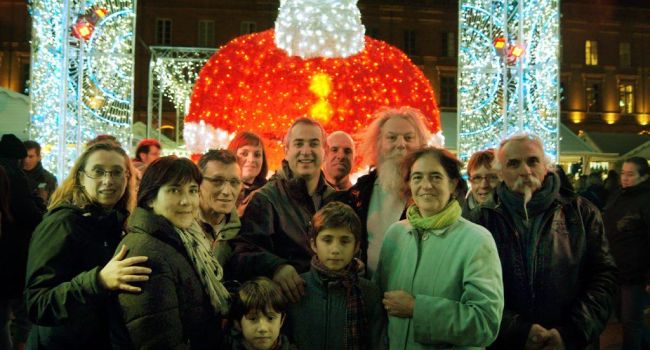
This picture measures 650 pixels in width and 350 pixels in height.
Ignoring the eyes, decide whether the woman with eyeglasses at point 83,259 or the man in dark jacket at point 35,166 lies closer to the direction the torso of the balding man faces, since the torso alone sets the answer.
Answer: the woman with eyeglasses

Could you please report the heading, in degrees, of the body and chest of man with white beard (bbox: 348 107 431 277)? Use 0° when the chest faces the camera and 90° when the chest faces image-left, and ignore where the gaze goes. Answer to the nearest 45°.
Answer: approximately 0°

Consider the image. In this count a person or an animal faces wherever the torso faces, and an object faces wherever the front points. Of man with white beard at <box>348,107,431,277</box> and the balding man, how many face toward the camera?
2

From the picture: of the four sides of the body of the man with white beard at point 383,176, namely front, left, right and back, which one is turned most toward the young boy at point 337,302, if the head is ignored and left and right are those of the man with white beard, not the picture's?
front

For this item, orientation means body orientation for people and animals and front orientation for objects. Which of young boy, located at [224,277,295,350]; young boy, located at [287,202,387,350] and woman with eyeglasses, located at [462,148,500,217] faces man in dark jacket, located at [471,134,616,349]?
the woman with eyeglasses

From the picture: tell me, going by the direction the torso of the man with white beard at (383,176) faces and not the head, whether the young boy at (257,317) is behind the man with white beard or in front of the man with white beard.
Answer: in front

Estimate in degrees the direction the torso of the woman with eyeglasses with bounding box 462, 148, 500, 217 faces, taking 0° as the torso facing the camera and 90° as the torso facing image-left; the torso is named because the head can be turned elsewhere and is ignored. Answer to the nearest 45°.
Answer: approximately 0°
